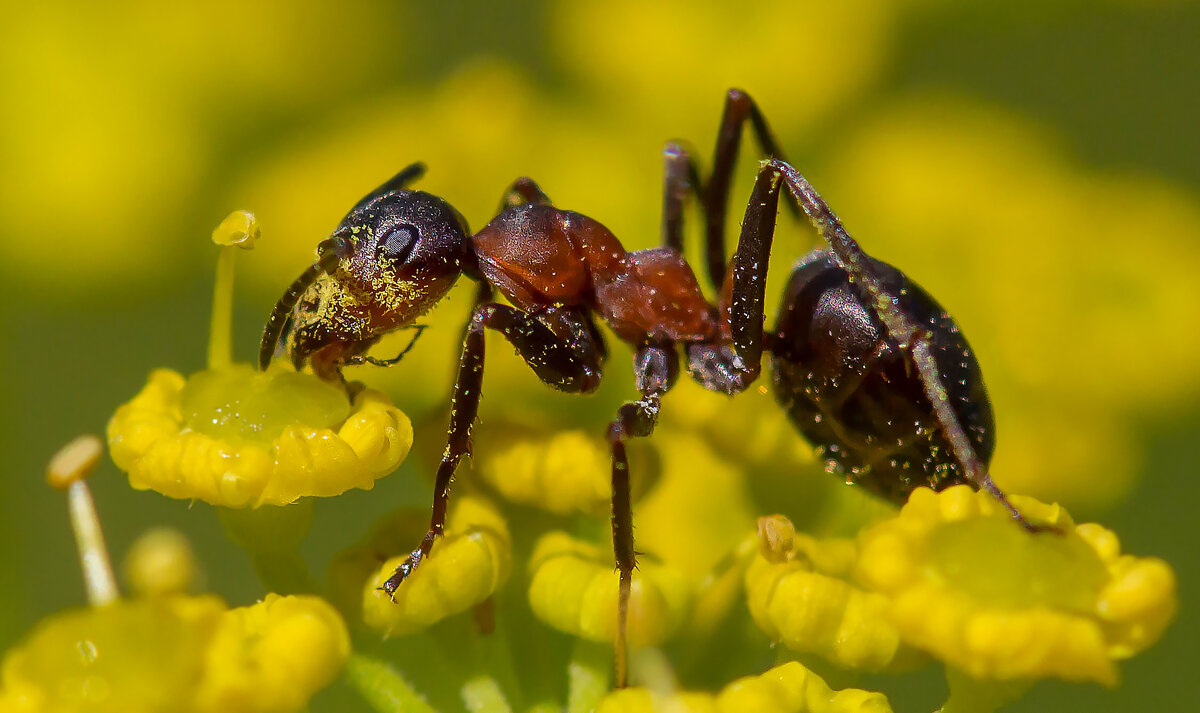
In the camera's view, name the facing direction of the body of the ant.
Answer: to the viewer's left

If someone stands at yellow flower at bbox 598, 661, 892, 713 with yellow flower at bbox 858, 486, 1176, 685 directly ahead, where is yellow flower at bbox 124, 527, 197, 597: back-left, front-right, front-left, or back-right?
back-left

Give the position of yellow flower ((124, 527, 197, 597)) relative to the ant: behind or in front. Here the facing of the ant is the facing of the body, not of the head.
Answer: in front
